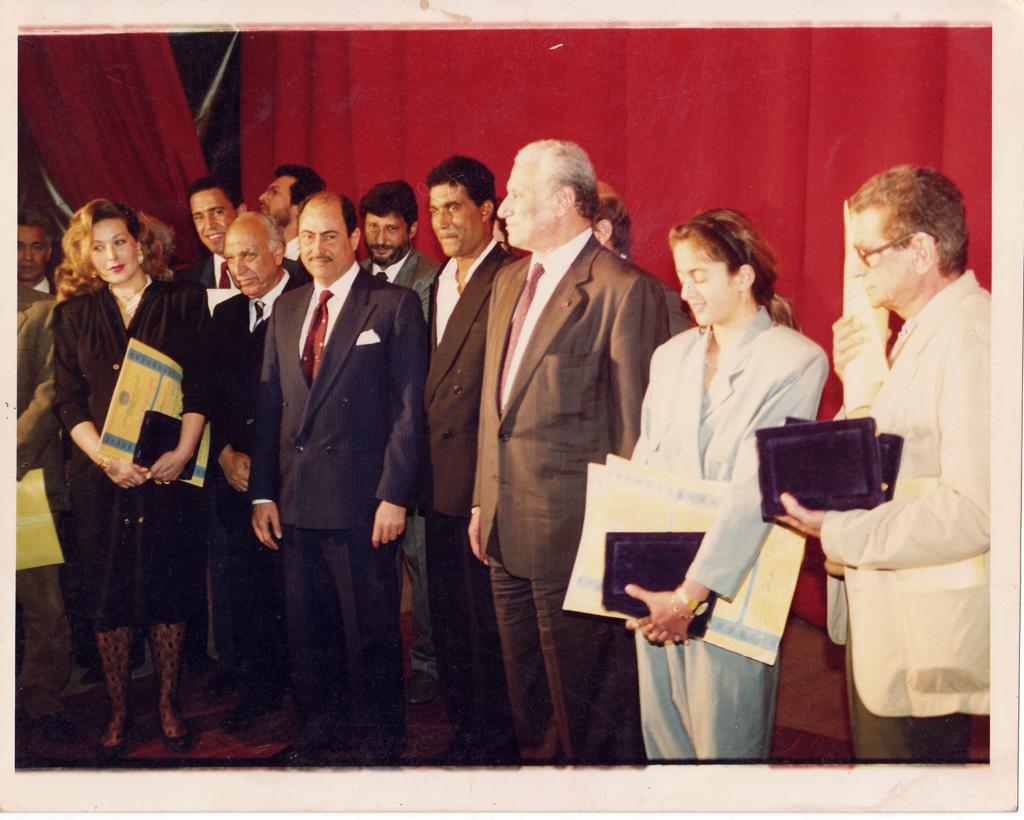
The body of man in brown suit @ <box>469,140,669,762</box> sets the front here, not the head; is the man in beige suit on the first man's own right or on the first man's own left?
on the first man's own left

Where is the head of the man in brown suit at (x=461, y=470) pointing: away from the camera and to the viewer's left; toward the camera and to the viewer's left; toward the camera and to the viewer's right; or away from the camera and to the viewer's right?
toward the camera and to the viewer's left

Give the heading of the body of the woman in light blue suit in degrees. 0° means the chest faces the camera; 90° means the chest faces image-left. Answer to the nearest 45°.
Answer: approximately 45°

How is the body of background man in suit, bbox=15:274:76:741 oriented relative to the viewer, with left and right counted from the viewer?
facing the viewer and to the right of the viewer

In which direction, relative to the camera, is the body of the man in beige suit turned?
to the viewer's left

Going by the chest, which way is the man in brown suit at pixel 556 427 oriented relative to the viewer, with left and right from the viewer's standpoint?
facing the viewer and to the left of the viewer

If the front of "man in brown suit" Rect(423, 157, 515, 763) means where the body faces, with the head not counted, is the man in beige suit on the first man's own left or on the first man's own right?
on the first man's own left

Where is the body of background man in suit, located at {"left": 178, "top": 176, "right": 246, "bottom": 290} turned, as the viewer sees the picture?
toward the camera

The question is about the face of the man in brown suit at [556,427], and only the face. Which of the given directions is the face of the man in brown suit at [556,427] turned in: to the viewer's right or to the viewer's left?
to the viewer's left

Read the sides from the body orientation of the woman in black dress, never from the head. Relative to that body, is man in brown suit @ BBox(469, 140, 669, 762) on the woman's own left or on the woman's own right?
on the woman's own left

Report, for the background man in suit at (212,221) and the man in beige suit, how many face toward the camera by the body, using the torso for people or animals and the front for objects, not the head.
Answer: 1

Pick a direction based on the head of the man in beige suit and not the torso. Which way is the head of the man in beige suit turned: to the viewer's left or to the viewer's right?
to the viewer's left

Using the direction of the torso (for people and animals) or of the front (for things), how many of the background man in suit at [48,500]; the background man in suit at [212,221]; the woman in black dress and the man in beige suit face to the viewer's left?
1

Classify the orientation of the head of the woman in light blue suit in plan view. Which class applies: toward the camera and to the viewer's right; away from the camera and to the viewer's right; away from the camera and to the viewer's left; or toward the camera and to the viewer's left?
toward the camera and to the viewer's left
